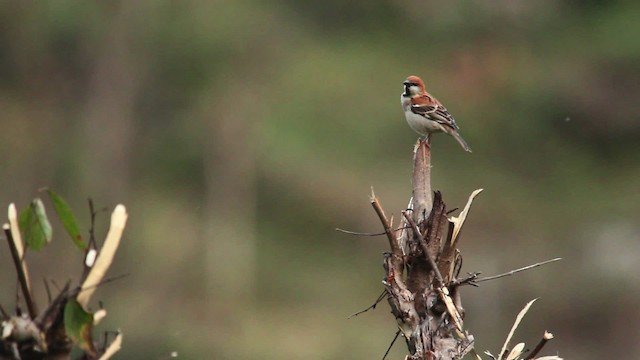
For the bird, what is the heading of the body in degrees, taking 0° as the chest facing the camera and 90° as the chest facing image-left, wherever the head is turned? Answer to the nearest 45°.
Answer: approximately 90°
